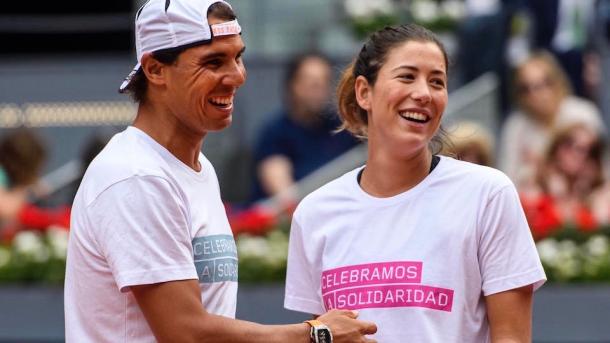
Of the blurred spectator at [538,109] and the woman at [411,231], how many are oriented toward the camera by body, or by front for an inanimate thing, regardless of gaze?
2

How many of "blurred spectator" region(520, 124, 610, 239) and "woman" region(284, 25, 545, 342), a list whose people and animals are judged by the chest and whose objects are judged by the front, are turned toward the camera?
2

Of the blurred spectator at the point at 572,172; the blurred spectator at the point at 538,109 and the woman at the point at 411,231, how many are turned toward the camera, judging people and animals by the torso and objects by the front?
3

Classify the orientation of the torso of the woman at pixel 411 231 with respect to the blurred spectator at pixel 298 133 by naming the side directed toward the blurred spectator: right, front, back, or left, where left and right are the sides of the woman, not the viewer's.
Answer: back

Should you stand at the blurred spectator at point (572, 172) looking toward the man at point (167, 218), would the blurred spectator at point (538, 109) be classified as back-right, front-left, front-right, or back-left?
back-right

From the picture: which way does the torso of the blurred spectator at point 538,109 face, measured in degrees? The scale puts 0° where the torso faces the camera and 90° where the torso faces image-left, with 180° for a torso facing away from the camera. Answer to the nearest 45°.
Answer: approximately 0°

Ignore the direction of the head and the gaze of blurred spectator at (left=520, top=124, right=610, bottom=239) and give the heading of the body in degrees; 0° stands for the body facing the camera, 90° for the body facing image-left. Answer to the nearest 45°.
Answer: approximately 0°

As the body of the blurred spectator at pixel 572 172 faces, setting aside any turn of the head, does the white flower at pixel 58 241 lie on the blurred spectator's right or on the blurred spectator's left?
on the blurred spectator's right
